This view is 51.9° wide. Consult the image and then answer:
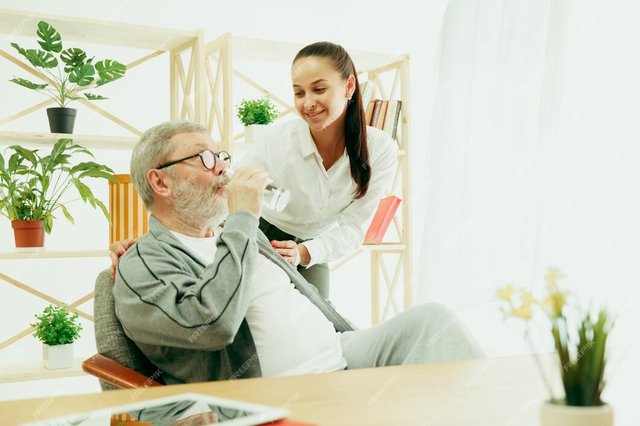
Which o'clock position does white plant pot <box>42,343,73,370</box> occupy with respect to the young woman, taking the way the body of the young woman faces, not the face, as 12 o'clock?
The white plant pot is roughly at 2 o'clock from the young woman.

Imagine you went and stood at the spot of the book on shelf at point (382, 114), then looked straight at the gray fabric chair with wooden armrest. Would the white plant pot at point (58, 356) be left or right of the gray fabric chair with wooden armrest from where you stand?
right

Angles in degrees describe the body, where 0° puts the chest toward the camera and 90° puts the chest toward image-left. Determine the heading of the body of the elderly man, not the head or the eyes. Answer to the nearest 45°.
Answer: approximately 270°

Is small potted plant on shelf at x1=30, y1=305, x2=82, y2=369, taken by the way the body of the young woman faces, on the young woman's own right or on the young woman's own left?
on the young woman's own right

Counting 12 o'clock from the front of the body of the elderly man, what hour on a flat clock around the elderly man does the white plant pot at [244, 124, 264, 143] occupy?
The white plant pot is roughly at 9 o'clock from the elderly man.

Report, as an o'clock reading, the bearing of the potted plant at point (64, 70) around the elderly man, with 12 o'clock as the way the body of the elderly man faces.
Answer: The potted plant is roughly at 8 o'clock from the elderly man.

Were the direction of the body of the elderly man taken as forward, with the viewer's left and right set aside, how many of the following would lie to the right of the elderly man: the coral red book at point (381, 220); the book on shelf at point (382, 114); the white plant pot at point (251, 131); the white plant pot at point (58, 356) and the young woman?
0

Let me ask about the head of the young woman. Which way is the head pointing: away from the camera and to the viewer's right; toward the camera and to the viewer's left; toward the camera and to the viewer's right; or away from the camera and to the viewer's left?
toward the camera and to the viewer's left

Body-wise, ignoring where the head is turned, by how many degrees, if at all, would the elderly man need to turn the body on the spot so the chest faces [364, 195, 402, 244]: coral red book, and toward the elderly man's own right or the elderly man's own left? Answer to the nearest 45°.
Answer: approximately 90° to the elderly man's own left

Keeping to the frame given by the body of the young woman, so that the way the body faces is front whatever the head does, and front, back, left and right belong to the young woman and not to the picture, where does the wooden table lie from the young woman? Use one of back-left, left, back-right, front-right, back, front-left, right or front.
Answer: front-left

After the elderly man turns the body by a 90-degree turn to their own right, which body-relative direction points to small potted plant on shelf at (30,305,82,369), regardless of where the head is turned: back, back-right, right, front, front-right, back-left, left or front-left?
back-right

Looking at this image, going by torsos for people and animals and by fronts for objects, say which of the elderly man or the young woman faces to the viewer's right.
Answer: the elderly man

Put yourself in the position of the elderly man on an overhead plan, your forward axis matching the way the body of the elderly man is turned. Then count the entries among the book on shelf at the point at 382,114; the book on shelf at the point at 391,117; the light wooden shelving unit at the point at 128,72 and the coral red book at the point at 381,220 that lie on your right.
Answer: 0

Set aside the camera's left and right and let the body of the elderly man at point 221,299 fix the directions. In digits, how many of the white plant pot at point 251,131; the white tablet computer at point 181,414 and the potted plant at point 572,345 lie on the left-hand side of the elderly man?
1

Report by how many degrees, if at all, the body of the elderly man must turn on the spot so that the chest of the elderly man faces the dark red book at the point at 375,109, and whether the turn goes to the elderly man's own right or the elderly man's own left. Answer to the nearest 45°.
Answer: approximately 90° to the elderly man's own left

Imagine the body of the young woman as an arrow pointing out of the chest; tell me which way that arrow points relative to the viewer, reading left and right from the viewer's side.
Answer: facing the viewer and to the left of the viewer

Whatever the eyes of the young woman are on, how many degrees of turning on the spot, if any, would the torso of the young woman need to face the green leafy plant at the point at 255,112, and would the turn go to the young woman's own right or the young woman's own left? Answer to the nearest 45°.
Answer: approximately 135° to the young woman's own right

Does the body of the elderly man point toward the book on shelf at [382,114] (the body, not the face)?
no

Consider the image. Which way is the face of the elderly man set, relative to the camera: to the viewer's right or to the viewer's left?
to the viewer's right

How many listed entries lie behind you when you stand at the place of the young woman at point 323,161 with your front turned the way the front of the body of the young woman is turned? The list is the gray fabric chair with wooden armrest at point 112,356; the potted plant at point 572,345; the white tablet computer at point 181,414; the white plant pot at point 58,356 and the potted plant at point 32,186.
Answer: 0
